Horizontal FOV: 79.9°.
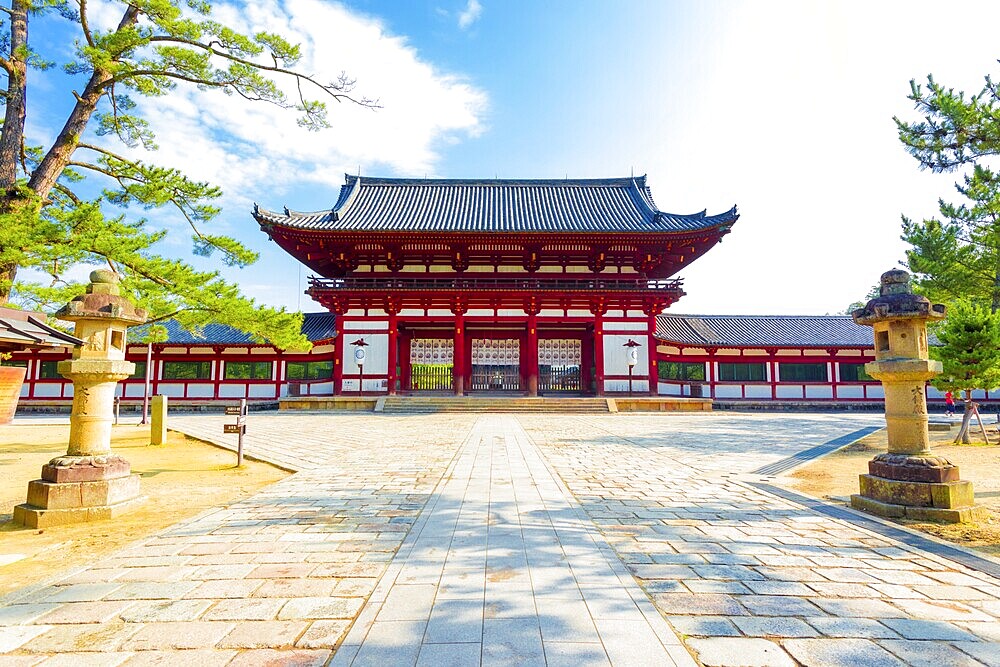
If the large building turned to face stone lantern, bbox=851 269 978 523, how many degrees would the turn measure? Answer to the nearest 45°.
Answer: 0° — it already faces it

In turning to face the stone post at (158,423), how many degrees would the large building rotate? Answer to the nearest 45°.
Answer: approximately 45° to its right

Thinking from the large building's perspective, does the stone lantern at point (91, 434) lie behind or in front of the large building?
in front

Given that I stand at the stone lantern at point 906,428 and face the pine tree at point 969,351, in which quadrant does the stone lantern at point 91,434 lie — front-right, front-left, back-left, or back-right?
back-left

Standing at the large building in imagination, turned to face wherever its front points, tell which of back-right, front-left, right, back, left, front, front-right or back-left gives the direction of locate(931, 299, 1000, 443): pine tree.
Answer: front-left

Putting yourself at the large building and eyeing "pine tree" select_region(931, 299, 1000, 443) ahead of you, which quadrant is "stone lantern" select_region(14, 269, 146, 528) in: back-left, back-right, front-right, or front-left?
front-right
